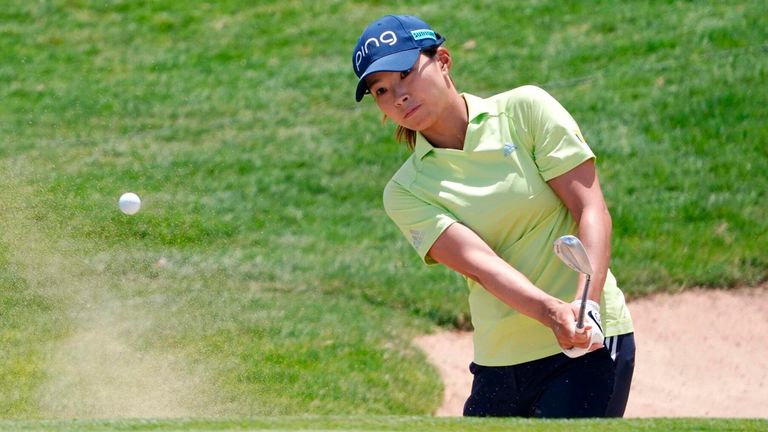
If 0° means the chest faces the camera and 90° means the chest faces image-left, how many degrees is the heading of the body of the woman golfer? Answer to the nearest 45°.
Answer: approximately 0°
